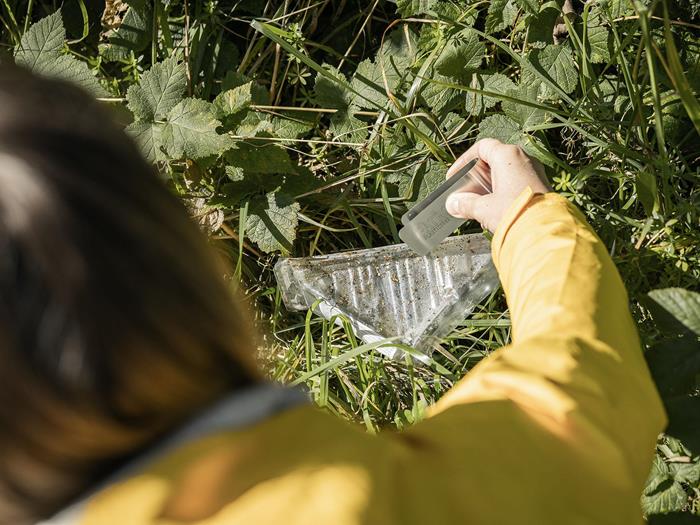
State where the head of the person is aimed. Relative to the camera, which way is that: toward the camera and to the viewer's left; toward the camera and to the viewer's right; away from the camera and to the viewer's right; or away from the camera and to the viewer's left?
away from the camera and to the viewer's right

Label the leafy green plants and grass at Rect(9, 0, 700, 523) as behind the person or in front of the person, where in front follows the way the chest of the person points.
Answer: in front

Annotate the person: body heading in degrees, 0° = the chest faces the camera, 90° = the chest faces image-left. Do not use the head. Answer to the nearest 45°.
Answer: approximately 180°

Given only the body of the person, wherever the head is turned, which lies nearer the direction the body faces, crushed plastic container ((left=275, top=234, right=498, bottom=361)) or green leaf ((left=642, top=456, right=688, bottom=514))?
the crushed plastic container

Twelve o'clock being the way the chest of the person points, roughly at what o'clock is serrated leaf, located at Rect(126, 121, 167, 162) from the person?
The serrated leaf is roughly at 12 o'clock from the person.

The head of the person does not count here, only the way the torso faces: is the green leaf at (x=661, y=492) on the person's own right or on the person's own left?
on the person's own right

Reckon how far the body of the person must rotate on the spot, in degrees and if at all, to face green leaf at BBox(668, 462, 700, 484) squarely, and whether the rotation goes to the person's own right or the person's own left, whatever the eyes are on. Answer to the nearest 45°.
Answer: approximately 45° to the person's own right

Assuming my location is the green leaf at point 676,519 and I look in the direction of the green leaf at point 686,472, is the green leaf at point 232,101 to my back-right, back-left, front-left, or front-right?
front-left

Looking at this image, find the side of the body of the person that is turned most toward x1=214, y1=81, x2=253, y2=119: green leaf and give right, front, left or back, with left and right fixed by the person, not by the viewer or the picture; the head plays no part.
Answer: front

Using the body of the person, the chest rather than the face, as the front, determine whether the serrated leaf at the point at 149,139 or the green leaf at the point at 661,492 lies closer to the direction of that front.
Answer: the serrated leaf
